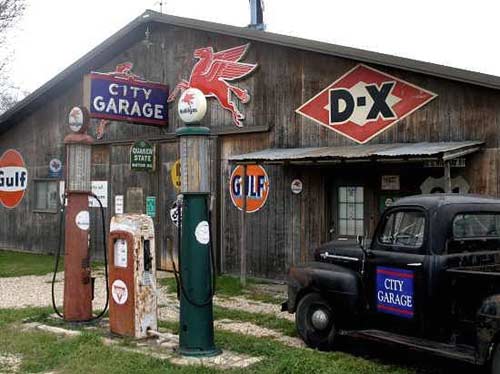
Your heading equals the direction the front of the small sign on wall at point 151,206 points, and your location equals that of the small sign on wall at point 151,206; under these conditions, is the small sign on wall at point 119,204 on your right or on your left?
on your right

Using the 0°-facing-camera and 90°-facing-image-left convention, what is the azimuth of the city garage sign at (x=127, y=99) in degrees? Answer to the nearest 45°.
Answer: approximately 315°

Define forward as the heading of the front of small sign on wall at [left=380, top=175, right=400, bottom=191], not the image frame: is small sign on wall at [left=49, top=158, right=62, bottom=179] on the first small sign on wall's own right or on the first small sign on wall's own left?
on the first small sign on wall's own right

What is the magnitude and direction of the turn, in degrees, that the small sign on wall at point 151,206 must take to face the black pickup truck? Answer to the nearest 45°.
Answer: approximately 45° to its left

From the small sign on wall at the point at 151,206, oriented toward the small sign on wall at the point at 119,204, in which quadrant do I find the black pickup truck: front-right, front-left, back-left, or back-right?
back-left

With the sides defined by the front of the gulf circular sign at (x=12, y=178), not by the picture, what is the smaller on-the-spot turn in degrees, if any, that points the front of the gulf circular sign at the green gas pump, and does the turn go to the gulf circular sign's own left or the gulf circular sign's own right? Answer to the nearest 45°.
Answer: approximately 45° to the gulf circular sign's own left

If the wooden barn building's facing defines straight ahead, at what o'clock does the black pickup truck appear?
The black pickup truck is roughly at 10 o'clock from the wooden barn building.

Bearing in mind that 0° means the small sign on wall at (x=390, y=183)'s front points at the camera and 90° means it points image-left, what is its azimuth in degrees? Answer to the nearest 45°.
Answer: approximately 0°

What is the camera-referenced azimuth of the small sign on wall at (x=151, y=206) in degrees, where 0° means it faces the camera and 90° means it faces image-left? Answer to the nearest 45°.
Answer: approximately 45°

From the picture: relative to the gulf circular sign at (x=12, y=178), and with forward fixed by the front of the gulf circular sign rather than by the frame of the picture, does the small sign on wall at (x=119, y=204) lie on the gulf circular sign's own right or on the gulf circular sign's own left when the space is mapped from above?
on the gulf circular sign's own left

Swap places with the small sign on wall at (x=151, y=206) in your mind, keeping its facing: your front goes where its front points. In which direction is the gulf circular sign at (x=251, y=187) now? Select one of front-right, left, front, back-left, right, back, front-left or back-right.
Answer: left

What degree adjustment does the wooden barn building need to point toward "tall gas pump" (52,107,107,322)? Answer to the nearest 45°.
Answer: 0° — it already faces it
